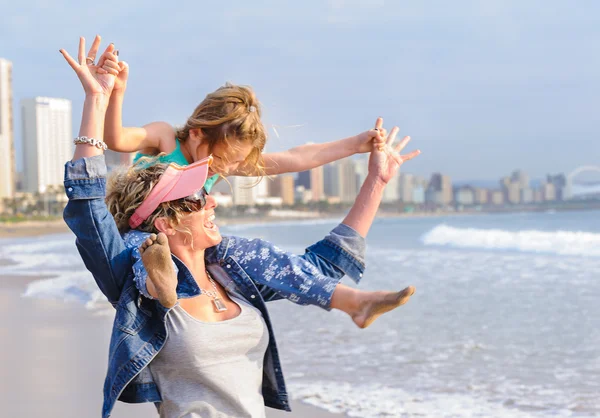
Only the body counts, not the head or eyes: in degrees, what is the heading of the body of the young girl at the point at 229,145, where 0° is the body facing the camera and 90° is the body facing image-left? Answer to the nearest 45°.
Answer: approximately 315°

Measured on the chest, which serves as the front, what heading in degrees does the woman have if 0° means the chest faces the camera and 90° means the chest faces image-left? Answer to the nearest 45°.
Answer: approximately 315°
